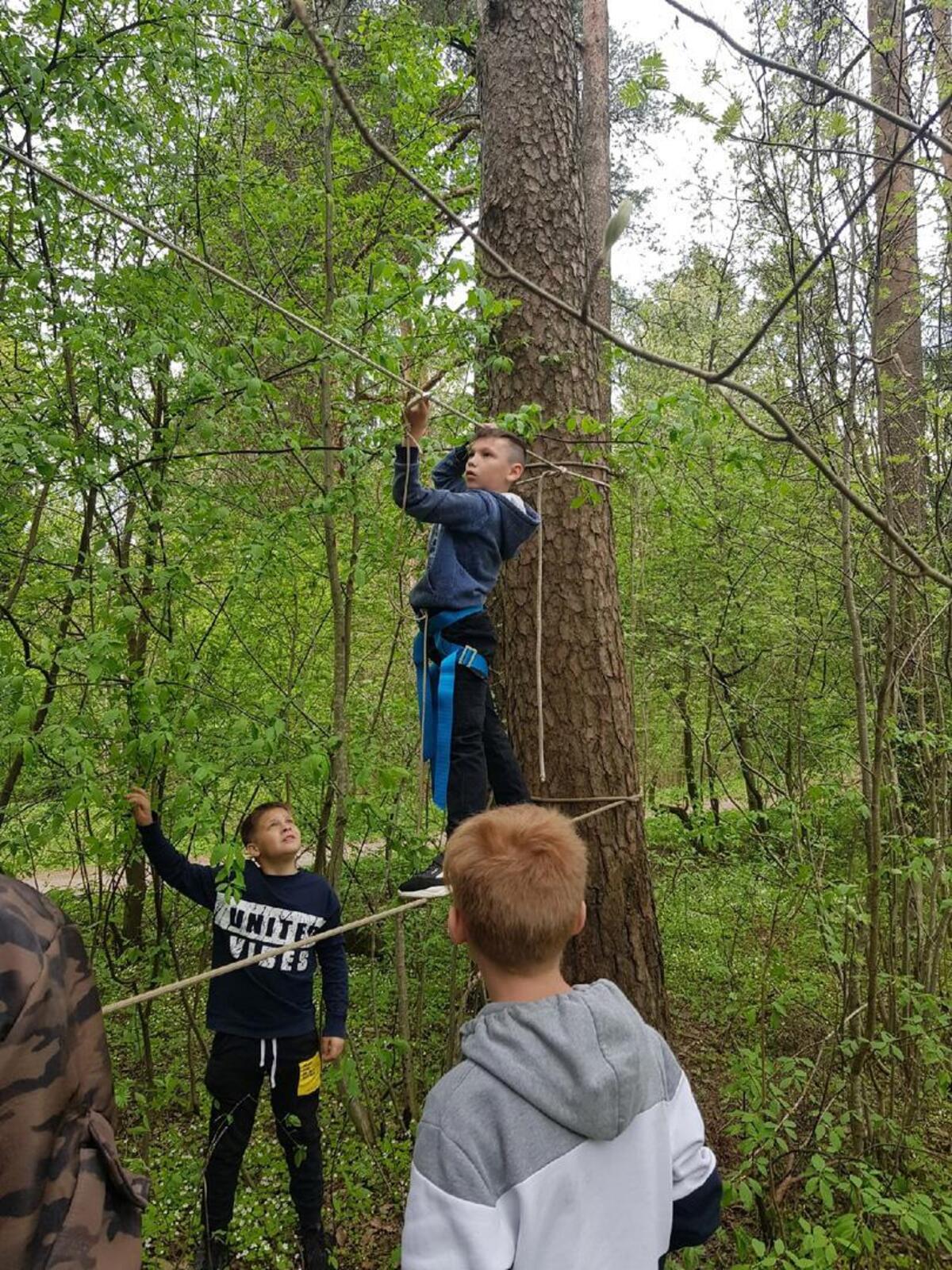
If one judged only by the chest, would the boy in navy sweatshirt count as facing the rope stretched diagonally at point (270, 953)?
yes

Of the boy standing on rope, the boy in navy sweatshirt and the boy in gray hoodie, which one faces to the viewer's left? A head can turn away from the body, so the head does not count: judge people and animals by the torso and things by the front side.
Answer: the boy standing on rope

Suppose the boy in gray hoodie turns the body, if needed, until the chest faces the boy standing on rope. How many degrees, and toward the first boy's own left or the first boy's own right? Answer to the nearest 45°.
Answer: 0° — they already face them

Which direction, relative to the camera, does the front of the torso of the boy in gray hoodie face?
away from the camera

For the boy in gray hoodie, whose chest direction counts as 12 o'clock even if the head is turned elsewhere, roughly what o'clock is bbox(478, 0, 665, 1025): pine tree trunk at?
The pine tree trunk is roughly at 12 o'clock from the boy in gray hoodie.
